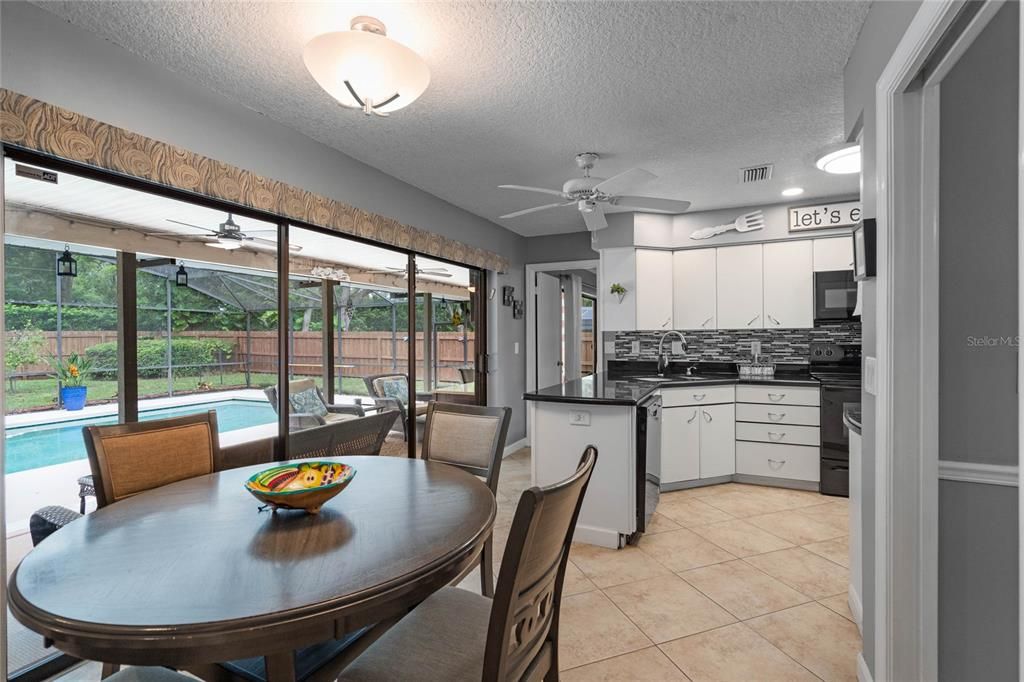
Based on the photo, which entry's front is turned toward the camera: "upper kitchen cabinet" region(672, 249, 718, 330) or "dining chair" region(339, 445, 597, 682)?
the upper kitchen cabinet

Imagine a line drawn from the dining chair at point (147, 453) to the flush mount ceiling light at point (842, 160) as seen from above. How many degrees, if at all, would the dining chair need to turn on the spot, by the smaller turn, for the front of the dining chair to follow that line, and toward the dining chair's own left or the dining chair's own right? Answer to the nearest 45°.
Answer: approximately 45° to the dining chair's own left

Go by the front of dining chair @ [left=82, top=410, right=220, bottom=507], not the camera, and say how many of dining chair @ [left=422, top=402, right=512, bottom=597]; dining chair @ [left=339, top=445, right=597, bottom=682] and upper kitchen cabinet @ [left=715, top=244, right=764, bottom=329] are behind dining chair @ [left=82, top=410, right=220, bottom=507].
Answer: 0

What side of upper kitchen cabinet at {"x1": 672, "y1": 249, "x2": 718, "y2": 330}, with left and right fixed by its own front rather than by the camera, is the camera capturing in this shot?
front

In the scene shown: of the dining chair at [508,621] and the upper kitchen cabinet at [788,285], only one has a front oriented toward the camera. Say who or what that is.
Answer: the upper kitchen cabinet

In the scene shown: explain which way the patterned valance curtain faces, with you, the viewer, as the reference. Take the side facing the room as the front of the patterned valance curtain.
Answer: facing the viewer and to the right of the viewer

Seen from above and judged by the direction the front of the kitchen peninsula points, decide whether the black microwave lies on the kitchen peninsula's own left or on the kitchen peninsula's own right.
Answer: on the kitchen peninsula's own left

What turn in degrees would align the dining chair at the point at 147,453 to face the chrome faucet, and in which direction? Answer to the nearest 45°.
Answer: approximately 45° to its left

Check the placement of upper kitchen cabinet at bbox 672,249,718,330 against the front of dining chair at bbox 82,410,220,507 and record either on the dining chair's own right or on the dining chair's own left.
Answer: on the dining chair's own left

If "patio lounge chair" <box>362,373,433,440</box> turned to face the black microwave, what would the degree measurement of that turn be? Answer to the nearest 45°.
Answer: approximately 45° to its left

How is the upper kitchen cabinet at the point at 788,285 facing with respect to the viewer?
toward the camera

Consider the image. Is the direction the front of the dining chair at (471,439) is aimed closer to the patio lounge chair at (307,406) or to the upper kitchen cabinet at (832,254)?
the patio lounge chair

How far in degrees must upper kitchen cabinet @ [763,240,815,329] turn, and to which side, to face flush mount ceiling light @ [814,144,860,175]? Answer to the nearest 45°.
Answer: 0° — it already faces it

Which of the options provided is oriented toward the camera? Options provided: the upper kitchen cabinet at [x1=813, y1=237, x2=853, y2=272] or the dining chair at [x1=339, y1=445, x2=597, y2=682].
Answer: the upper kitchen cabinet
